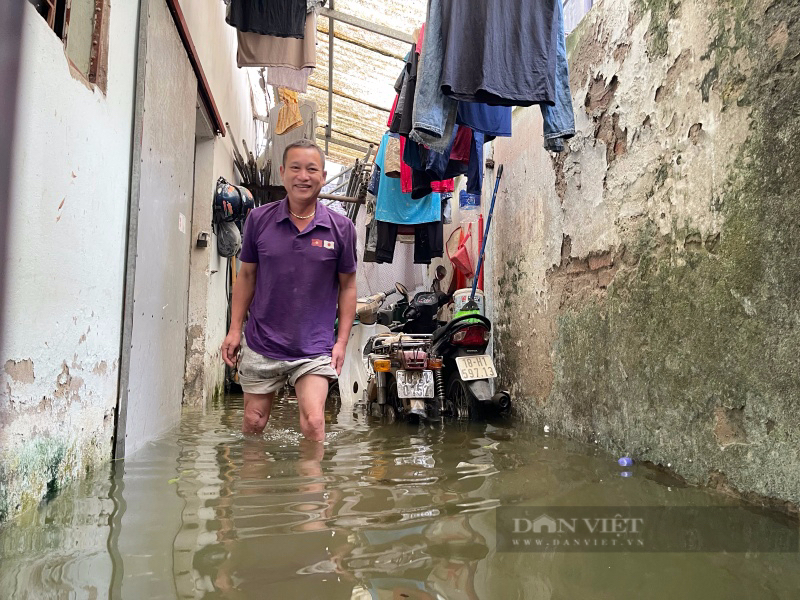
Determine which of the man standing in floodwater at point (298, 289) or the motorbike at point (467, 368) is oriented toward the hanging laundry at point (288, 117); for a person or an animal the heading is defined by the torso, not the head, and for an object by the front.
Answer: the motorbike

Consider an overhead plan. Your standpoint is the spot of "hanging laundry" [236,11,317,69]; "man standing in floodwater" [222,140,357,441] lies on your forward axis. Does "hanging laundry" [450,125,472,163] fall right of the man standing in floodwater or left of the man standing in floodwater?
left

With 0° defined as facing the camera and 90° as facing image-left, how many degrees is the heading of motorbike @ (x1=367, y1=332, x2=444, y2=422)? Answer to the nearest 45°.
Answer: approximately 180°

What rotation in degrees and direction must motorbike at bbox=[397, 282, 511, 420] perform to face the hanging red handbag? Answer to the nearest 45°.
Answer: approximately 45° to its right

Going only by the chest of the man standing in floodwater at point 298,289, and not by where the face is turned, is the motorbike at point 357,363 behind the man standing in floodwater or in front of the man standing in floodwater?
behind

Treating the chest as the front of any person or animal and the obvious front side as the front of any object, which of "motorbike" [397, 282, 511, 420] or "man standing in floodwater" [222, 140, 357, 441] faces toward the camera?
the man standing in floodwater

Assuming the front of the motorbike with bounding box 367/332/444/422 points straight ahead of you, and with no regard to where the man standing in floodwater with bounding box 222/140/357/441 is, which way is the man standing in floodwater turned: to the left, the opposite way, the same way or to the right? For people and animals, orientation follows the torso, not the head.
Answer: the opposite way

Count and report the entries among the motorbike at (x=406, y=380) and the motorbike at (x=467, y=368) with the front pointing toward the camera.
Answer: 0

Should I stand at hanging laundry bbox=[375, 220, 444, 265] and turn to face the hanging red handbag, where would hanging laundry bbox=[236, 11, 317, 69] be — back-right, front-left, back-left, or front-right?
back-right

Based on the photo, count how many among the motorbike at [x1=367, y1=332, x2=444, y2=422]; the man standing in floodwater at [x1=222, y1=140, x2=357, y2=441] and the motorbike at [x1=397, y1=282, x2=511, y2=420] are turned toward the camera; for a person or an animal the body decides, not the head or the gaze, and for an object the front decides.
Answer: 1

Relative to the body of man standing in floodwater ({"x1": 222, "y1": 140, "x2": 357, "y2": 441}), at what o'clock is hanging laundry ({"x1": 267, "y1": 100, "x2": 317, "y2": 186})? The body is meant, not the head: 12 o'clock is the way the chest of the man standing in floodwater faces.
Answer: The hanging laundry is roughly at 6 o'clock from the man standing in floodwater.

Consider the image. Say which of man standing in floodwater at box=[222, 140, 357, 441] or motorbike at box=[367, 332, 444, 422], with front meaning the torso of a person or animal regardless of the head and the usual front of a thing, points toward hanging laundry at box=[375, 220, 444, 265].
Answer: the motorbike

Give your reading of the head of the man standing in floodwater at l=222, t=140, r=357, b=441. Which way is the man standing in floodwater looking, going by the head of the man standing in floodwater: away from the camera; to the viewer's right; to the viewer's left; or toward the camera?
toward the camera

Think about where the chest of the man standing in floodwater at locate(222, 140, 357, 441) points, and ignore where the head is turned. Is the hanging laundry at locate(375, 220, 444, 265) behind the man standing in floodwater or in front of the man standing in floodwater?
behind
